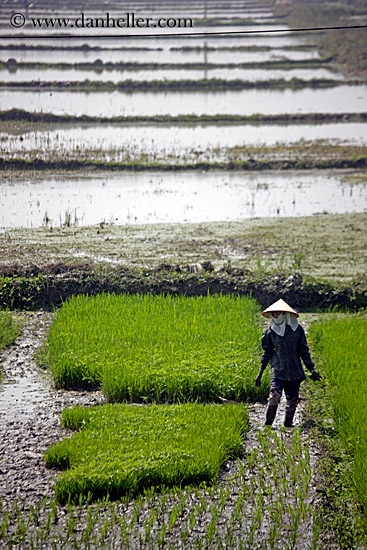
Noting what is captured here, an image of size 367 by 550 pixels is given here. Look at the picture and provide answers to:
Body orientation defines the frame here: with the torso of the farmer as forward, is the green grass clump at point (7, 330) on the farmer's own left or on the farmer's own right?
on the farmer's own right

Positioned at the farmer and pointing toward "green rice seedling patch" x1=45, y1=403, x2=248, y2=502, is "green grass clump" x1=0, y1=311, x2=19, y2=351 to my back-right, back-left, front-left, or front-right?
front-right

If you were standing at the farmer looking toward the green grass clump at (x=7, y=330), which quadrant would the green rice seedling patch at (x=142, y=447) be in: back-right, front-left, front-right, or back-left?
front-left

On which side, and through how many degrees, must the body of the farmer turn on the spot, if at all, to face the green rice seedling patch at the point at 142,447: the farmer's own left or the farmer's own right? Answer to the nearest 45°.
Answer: approximately 45° to the farmer's own right

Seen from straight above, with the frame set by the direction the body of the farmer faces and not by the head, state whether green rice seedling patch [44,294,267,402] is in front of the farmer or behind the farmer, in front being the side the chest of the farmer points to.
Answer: behind

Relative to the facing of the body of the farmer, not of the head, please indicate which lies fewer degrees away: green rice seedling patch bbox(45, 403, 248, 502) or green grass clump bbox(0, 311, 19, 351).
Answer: the green rice seedling patch

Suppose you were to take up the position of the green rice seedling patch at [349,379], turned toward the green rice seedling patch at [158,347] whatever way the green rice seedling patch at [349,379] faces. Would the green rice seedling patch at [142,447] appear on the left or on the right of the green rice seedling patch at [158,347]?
left

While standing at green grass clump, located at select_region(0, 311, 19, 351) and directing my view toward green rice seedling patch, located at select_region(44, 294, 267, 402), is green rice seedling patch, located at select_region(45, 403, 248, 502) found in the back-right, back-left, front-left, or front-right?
front-right

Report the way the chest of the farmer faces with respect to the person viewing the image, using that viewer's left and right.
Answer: facing the viewer
